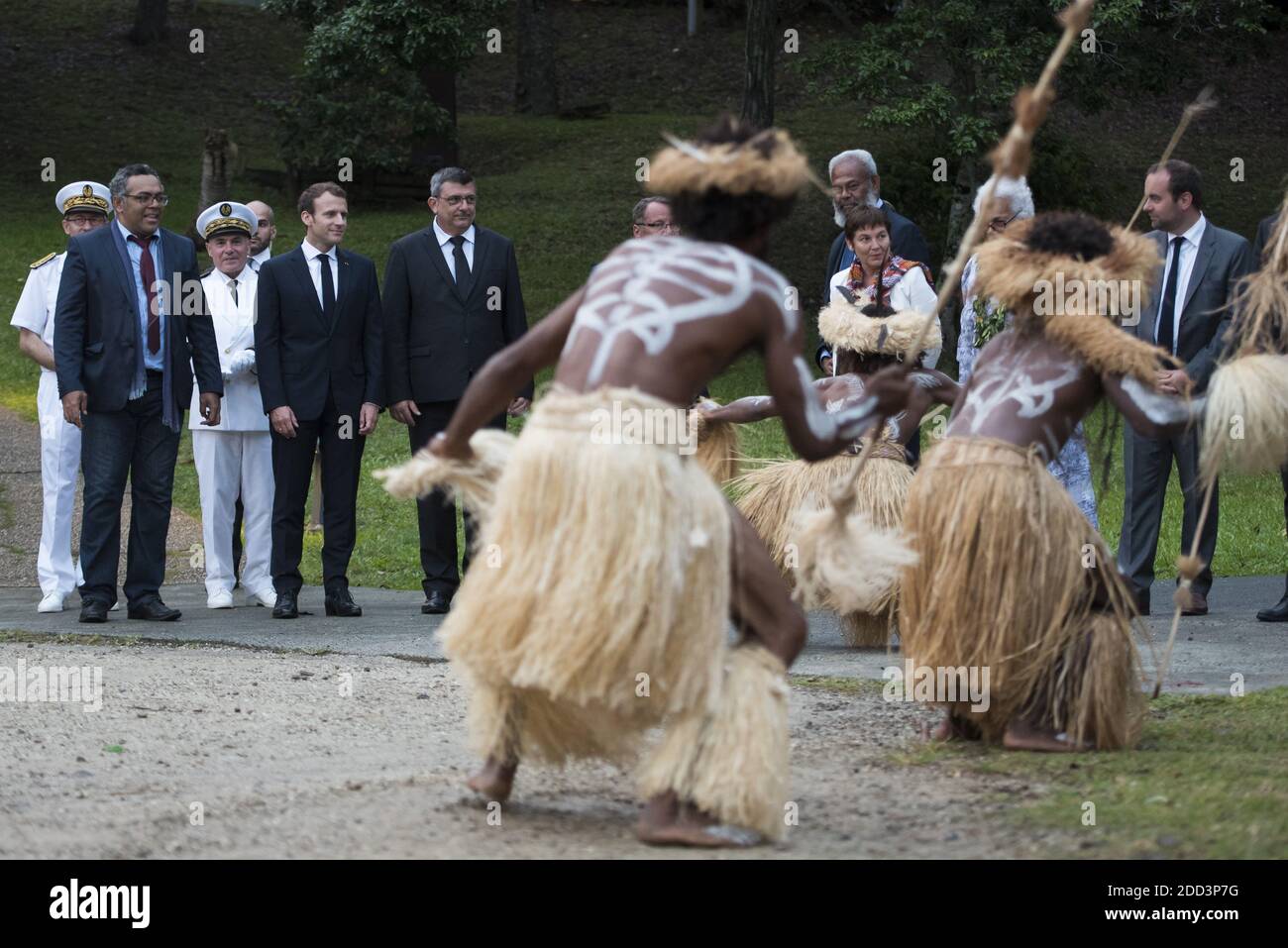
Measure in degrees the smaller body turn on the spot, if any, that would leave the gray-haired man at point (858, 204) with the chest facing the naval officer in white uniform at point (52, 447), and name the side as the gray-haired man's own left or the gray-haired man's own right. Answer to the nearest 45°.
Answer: approximately 45° to the gray-haired man's own right

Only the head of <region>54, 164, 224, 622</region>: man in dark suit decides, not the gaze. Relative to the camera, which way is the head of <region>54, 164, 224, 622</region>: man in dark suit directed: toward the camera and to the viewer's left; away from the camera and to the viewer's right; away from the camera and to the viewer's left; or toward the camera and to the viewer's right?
toward the camera and to the viewer's right

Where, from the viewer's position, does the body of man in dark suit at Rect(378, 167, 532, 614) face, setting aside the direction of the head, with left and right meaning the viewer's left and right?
facing the viewer

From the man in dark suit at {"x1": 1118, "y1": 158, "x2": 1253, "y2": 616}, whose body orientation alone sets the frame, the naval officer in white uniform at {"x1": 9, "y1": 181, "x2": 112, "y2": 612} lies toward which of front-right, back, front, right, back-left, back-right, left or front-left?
front-right

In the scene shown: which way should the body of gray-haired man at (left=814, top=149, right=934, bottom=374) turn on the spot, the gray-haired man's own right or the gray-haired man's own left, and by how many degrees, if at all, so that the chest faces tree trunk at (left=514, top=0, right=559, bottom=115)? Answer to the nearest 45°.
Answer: approximately 135° to the gray-haired man's own right

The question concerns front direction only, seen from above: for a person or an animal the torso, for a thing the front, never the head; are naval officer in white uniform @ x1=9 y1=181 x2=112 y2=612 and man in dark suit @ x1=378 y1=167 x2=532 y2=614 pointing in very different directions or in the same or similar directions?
same or similar directions

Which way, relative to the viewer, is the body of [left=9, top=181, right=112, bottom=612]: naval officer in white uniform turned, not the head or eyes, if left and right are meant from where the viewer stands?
facing the viewer

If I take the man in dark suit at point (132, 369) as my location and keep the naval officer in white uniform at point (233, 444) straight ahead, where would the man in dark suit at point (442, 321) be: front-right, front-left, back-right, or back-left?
front-right

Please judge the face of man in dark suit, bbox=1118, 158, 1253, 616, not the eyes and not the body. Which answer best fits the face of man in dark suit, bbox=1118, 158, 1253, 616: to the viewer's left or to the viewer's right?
to the viewer's left

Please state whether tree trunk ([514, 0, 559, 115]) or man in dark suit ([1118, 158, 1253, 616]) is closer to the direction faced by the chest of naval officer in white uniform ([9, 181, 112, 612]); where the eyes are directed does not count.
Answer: the man in dark suit

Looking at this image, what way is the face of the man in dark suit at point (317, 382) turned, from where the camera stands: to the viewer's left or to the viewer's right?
to the viewer's right

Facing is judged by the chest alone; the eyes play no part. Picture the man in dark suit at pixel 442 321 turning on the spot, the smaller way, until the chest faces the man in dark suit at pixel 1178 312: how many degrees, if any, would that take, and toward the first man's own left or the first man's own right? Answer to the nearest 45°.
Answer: approximately 90° to the first man's own left

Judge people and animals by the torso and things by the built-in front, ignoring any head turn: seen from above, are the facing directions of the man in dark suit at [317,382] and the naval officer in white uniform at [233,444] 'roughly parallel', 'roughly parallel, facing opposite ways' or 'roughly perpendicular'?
roughly parallel

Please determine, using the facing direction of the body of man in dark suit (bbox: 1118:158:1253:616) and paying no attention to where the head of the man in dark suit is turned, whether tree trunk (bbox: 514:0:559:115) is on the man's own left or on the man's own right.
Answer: on the man's own right

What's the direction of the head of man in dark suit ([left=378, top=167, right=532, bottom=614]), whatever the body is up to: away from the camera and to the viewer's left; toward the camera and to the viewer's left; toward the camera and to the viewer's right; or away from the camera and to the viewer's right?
toward the camera and to the viewer's right

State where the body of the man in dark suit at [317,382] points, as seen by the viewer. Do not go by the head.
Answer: toward the camera

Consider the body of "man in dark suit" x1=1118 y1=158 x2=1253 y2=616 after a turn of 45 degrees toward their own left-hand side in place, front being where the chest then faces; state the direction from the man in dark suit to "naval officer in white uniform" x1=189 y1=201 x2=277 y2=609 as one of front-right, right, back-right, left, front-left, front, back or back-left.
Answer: right
